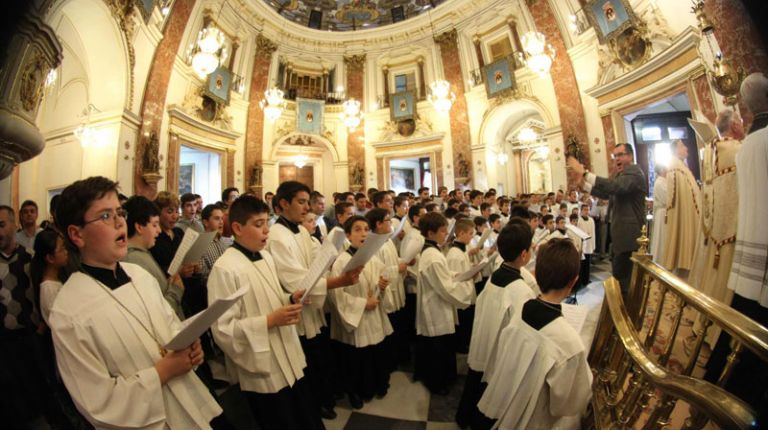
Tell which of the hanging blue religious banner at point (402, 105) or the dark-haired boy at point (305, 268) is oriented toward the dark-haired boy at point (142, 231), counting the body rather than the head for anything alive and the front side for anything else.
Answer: the hanging blue religious banner

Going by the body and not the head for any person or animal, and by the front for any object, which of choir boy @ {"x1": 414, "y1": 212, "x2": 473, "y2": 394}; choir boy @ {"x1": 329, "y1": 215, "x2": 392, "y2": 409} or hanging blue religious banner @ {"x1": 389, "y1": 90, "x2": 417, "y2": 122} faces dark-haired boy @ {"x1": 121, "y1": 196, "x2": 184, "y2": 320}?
the hanging blue religious banner

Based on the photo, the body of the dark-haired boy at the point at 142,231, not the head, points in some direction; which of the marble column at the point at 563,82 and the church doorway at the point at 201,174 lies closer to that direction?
the marble column

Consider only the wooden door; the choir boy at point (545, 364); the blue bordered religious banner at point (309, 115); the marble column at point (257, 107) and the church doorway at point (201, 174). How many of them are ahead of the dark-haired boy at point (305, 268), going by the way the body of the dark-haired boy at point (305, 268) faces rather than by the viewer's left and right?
1

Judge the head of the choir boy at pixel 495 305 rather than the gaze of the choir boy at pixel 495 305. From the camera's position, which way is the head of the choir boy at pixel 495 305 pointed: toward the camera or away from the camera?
away from the camera

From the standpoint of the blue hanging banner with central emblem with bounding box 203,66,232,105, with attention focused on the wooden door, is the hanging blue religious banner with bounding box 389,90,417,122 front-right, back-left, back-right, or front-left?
front-right

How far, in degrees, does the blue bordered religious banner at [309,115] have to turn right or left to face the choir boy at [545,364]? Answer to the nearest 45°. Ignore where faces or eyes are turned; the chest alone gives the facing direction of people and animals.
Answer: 0° — it already faces them

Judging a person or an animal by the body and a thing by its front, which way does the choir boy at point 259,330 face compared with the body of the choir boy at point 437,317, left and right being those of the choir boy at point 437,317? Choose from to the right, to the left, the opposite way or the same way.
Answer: the same way

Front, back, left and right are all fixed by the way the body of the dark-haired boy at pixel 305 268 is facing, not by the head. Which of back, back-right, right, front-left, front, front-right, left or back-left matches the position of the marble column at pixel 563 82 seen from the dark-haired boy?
left

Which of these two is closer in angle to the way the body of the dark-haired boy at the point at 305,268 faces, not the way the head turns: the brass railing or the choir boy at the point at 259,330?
the brass railing

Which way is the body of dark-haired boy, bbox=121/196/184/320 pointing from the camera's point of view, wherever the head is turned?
to the viewer's right

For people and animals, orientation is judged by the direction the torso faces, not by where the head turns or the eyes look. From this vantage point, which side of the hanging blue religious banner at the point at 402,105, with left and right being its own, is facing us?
front

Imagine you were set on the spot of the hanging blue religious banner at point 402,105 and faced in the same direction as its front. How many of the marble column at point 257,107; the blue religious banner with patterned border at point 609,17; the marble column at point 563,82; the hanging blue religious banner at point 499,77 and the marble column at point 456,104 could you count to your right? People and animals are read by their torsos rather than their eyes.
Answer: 1

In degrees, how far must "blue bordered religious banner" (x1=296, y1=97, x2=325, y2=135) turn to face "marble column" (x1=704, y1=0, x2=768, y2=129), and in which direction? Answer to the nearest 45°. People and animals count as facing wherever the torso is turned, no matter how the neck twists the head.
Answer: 0° — it already faces it

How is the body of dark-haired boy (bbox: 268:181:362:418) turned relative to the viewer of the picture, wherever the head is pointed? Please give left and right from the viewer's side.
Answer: facing the viewer and to the right of the viewer

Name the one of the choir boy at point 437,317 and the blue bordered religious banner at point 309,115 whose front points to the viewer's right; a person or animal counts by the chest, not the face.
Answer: the choir boy

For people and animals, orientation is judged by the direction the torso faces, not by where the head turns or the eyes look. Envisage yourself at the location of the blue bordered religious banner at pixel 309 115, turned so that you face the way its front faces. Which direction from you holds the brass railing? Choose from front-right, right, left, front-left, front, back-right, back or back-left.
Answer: front
